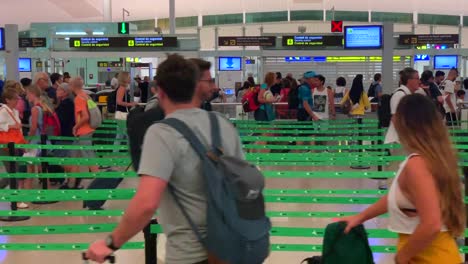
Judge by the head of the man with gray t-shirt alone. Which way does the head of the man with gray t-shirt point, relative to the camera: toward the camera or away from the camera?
away from the camera

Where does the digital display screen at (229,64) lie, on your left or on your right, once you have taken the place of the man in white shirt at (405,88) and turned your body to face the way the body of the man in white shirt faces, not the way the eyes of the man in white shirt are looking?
on your left

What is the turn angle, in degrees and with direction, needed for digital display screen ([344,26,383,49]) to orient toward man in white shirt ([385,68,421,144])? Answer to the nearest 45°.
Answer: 0° — it already faces them

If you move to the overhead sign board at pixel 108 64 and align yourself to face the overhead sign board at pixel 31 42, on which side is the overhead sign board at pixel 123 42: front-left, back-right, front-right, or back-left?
front-left

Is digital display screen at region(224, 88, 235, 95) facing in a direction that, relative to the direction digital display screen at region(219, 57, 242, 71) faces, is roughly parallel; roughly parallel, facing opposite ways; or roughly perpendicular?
roughly parallel

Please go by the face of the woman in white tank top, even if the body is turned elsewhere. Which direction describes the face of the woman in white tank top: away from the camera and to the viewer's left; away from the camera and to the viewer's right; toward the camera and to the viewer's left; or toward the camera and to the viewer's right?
away from the camera and to the viewer's left

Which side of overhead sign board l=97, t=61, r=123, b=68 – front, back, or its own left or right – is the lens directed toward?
front

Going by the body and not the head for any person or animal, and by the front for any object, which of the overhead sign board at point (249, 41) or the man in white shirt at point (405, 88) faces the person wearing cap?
the overhead sign board

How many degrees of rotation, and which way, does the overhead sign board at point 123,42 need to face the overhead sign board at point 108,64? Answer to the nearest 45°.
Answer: approximately 180°

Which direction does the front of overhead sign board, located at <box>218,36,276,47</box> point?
toward the camera

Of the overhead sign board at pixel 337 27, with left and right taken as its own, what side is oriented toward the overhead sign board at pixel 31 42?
right

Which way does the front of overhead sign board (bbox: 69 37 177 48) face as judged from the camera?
facing the viewer

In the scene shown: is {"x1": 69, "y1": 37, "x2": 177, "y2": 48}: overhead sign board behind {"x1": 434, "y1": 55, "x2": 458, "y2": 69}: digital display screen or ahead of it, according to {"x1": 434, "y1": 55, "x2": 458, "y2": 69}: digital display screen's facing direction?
ahead

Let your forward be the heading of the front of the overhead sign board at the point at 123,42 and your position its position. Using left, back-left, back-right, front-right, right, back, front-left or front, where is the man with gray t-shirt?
front

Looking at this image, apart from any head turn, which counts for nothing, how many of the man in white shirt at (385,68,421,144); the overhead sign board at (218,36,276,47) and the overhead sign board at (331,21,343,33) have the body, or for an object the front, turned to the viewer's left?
0
